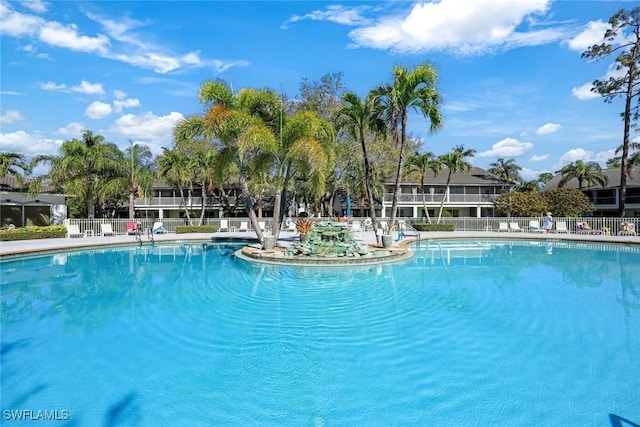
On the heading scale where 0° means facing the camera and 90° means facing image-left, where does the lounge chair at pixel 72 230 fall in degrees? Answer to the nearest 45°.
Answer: approximately 315°

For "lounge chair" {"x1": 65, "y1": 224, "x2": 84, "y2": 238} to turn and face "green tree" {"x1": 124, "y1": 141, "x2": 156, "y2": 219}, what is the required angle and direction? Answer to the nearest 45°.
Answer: approximately 90° to its left

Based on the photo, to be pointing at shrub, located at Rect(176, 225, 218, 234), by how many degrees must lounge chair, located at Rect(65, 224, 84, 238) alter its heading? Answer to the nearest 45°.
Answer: approximately 45° to its left

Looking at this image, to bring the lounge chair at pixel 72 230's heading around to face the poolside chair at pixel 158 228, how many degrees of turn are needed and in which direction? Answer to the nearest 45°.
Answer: approximately 45° to its left
